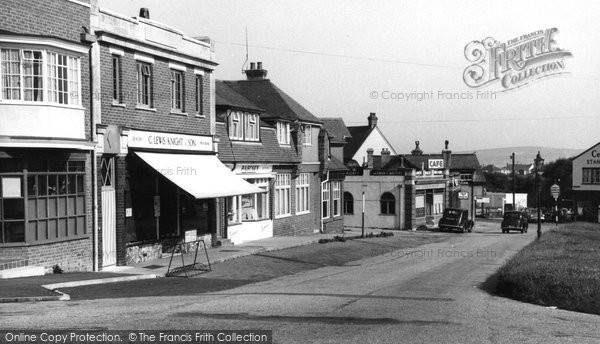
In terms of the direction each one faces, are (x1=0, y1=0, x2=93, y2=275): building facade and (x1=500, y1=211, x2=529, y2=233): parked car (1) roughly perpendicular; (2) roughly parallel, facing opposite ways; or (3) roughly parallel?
roughly perpendicular

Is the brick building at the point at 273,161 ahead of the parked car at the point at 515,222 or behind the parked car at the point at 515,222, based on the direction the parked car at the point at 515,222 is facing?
ahead

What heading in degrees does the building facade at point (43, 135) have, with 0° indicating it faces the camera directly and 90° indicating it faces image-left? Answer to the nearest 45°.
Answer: approximately 315°

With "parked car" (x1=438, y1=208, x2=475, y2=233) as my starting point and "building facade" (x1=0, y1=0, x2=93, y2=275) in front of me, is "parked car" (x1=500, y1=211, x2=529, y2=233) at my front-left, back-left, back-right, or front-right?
back-left

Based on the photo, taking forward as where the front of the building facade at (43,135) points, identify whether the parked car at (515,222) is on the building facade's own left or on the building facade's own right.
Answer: on the building facade's own left

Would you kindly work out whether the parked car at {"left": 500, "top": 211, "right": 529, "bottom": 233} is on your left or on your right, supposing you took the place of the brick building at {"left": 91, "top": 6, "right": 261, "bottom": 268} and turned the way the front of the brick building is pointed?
on your left

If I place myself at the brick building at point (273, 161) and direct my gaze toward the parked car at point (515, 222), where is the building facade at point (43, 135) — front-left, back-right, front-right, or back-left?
back-right

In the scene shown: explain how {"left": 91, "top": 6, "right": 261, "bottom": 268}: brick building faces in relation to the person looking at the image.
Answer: facing the viewer and to the right of the viewer

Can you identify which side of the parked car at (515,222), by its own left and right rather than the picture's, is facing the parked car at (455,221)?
right

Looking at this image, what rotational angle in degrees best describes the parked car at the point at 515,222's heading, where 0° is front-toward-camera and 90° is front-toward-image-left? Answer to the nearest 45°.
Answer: approximately 0°

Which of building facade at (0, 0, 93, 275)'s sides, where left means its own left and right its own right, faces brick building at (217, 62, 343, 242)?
left

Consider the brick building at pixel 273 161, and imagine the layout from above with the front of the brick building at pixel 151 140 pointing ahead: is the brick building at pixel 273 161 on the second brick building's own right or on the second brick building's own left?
on the second brick building's own left

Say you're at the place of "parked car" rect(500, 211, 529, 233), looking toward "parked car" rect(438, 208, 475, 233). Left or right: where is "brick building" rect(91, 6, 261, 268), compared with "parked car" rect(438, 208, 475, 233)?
left

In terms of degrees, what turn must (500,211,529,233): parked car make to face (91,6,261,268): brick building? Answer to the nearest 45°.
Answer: approximately 135° to its left
